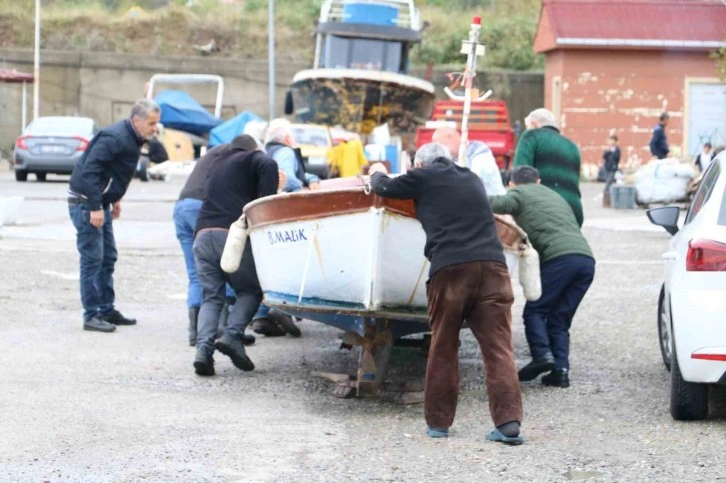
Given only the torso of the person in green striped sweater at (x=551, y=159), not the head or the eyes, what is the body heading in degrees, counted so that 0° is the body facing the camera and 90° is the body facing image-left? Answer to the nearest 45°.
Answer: approximately 135°

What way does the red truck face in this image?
away from the camera

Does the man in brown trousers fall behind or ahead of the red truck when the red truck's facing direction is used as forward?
behind

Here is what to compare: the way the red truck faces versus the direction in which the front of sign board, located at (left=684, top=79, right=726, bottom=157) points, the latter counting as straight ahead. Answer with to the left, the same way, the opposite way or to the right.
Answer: the opposite way

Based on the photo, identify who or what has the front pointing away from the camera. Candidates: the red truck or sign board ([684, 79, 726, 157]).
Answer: the red truck

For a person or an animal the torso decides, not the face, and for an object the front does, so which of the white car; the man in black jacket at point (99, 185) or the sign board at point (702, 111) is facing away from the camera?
the white car

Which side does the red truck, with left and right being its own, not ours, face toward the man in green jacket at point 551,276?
back

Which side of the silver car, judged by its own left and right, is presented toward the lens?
back

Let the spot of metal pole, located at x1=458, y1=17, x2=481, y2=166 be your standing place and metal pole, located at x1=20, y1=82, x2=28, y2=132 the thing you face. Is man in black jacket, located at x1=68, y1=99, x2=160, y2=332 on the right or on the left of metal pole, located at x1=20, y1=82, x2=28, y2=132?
left

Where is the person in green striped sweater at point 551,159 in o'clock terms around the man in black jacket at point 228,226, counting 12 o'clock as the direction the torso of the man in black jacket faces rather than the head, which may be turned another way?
The person in green striped sweater is roughly at 1 o'clock from the man in black jacket.

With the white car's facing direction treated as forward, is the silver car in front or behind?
in front

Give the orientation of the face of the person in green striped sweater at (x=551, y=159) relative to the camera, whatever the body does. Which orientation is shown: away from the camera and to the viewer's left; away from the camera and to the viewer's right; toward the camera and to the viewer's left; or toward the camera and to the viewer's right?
away from the camera and to the viewer's left
